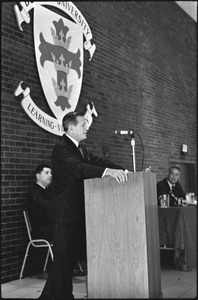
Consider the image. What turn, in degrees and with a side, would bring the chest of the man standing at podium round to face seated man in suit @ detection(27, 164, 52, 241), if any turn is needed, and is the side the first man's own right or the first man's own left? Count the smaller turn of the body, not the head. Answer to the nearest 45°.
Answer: approximately 90° to the first man's own left

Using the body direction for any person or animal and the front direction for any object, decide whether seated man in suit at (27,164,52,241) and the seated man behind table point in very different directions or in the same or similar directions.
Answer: same or similar directions

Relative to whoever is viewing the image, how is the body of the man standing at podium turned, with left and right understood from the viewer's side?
facing to the right of the viewer

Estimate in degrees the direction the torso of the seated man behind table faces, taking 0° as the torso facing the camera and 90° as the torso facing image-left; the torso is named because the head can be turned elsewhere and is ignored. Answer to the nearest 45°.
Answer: approximately 315°

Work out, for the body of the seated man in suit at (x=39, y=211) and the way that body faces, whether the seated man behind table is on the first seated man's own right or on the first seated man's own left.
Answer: on the first seated man's own left

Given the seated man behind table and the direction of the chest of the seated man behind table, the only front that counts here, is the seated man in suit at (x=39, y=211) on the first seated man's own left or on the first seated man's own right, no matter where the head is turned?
on the first seated man's own right

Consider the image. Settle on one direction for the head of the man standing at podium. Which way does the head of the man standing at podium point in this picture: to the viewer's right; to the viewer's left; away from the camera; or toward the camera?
to the viewer's right

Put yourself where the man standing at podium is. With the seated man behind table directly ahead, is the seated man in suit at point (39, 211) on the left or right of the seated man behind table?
left

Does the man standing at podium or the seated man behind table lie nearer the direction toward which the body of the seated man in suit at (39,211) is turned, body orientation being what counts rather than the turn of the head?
the man standing at podium

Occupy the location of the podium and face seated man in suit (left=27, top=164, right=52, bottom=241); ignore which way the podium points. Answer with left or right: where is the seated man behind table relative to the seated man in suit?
right

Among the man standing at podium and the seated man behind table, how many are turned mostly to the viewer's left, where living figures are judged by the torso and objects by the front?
0

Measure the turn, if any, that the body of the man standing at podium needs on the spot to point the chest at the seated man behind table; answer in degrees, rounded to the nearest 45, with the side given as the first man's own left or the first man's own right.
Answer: approximately 45° to the first man's own left

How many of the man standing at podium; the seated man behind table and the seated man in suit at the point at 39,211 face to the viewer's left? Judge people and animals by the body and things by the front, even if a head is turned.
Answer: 0

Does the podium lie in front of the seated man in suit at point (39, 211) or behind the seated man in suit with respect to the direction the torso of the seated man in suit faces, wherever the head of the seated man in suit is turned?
in front
